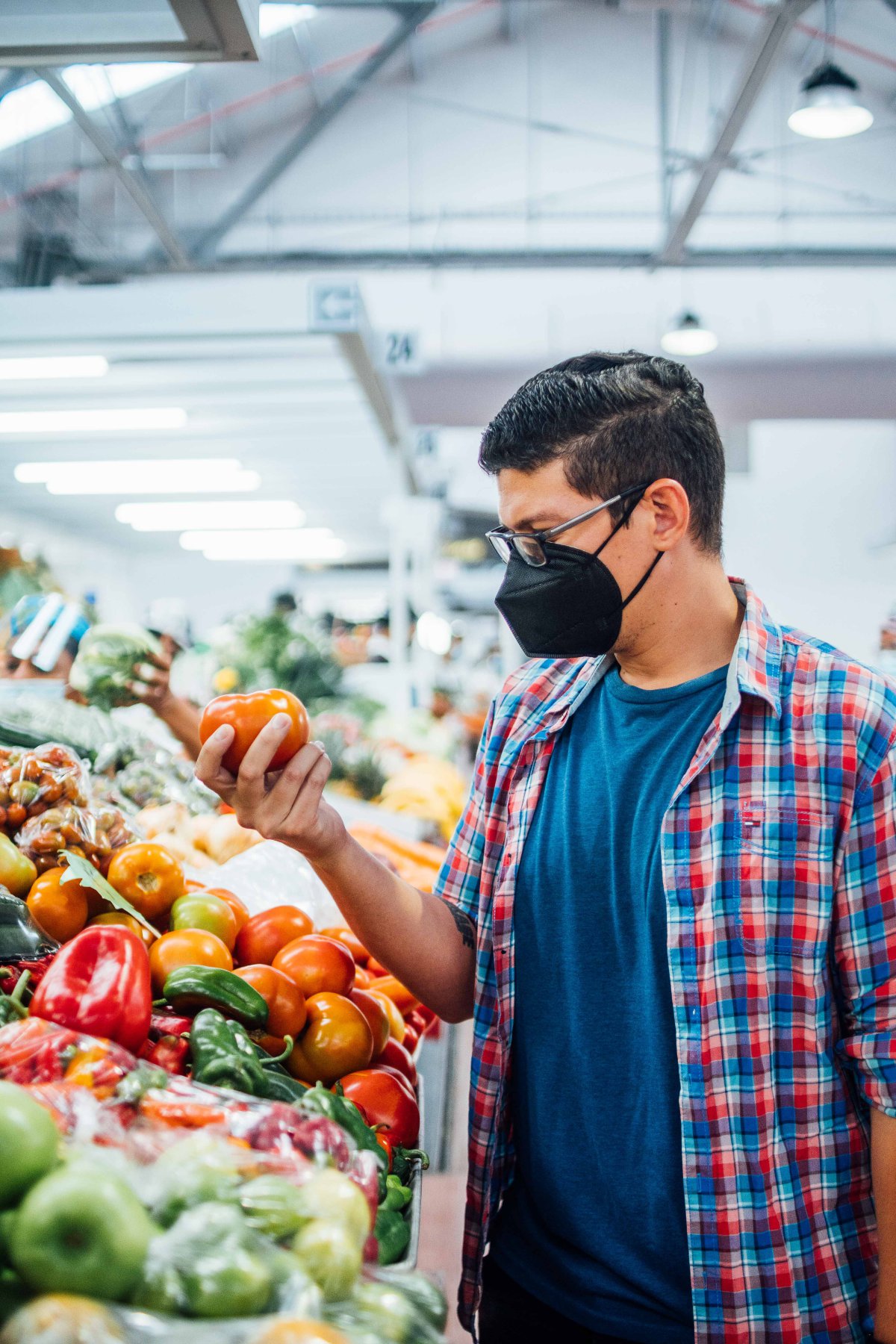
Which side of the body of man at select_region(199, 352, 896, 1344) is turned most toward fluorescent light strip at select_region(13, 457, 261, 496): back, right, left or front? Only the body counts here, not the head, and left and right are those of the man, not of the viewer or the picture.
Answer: right

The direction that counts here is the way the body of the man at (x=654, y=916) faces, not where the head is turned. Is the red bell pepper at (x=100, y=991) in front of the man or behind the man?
in front

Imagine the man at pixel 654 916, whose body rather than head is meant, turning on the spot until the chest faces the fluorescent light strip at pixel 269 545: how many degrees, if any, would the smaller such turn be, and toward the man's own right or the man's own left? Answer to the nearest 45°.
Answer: approximately 135° to the man's own right

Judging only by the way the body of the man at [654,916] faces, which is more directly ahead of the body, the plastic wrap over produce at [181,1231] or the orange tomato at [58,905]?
the plastic wrap over produce

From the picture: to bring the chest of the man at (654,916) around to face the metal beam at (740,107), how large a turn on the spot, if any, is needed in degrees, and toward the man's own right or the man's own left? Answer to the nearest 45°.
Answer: approximately 135° to the man's own right

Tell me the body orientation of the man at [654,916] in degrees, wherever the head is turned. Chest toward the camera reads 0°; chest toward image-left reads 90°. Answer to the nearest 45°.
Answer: approximately 45°

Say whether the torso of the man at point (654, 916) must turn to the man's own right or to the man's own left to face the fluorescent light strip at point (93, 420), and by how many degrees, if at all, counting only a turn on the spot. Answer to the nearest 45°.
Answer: approximately 90° to the man's own right

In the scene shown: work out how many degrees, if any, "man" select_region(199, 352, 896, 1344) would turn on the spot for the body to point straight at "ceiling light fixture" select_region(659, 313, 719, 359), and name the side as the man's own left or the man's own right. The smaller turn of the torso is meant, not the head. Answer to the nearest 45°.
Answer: approximately 135° to the man's own right

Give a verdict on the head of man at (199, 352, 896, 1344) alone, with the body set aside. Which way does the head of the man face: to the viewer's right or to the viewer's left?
to the viewer's left
